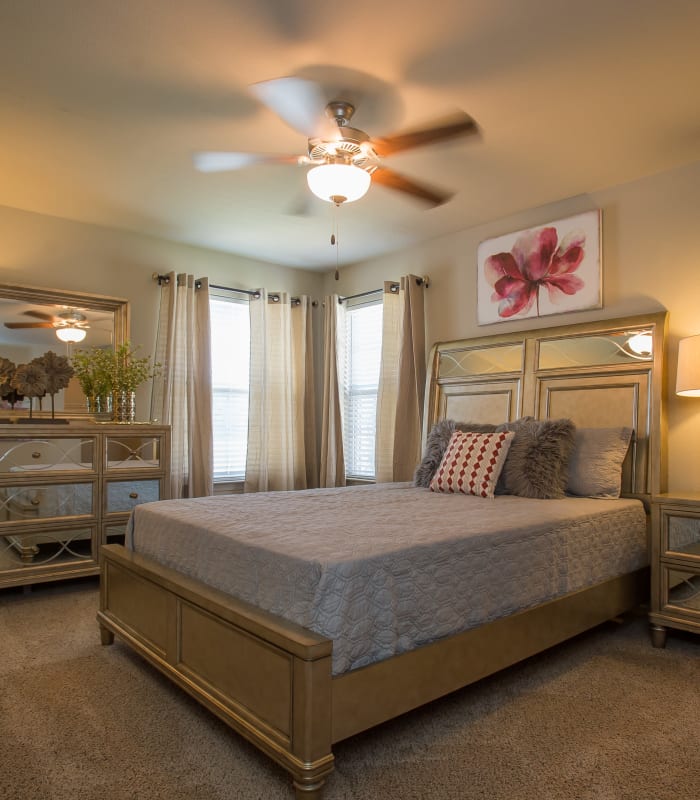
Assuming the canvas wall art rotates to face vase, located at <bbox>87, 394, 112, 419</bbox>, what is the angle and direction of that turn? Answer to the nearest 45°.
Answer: approximately 45° to its right

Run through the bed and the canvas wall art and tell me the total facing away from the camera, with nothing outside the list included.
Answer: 0

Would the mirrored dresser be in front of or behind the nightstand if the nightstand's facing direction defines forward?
in front

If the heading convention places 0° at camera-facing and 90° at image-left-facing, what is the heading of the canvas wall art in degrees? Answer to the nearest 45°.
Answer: approximately 45°

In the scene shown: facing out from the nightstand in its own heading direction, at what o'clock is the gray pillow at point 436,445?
The gray pillow is roughly at 2 o'clock from the nightstand.

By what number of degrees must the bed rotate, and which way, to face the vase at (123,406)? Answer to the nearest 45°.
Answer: approximately 90° to its right

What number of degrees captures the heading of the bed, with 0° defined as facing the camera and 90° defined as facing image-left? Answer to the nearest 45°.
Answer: approximately 45°

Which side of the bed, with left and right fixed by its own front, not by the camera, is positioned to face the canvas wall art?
back

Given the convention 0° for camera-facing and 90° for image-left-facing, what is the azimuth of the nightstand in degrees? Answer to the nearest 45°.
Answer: approximately 45°

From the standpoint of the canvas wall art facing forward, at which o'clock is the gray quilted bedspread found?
The gray quilted bedspread is roughly at 11 o'clock from the canvas wall art.
